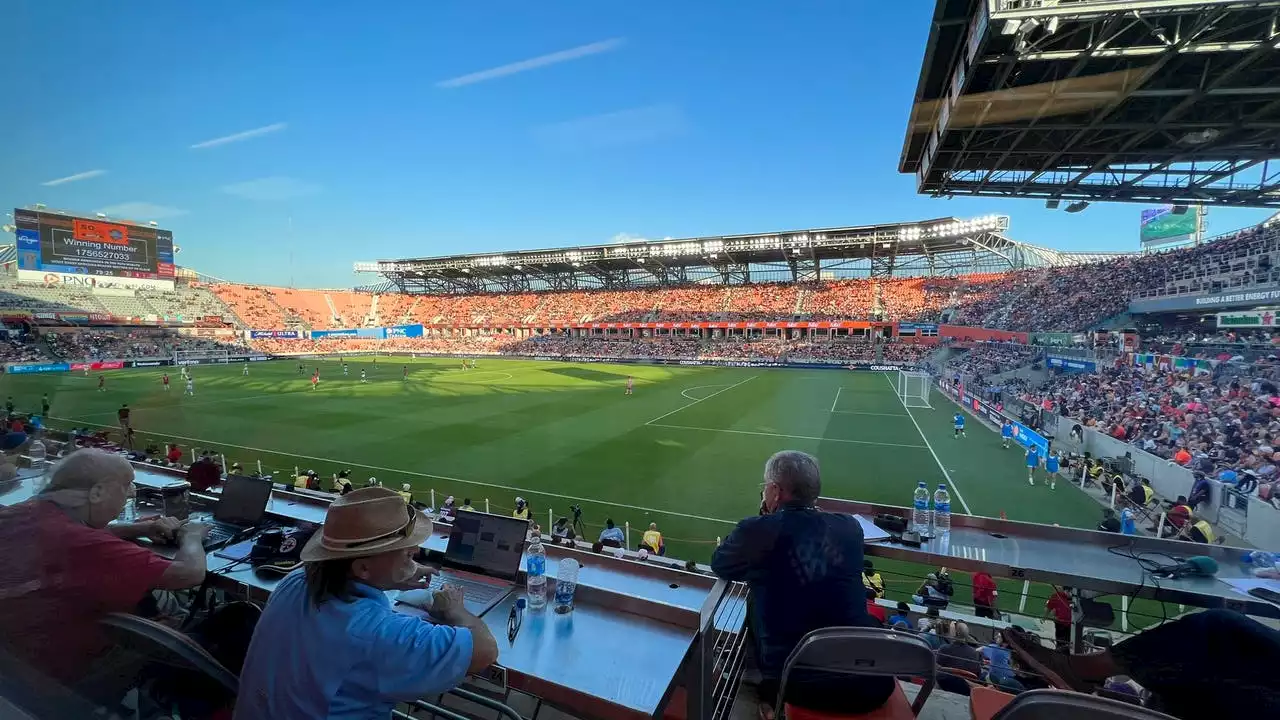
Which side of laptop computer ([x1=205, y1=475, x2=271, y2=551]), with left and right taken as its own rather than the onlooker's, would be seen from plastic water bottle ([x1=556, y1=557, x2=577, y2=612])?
left

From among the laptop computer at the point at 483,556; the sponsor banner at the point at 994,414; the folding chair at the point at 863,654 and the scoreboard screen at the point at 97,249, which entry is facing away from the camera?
the folding chair

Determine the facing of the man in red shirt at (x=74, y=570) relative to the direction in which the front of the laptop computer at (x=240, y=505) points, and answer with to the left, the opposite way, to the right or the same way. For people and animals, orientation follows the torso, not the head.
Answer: the opposite way

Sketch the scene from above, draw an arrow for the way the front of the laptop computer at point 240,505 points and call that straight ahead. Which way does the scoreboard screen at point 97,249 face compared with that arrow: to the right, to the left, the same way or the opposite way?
to the left

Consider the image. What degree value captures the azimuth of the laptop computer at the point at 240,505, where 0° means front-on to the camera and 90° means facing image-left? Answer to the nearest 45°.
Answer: approximately 45°

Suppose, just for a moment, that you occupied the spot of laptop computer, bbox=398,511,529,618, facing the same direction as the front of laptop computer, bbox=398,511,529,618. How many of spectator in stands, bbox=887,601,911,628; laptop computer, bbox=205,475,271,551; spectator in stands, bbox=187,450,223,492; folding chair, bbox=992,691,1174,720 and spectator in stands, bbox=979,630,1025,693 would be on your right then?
2

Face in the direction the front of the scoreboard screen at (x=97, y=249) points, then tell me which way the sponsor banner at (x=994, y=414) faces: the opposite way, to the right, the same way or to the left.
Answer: the opposite way

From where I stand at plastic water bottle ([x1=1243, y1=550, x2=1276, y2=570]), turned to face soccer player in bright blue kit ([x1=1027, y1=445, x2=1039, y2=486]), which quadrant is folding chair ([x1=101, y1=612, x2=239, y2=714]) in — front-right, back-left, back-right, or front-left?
back-left

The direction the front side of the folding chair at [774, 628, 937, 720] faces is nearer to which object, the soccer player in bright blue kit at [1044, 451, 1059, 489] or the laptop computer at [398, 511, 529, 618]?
the soccer player in bright blue kit

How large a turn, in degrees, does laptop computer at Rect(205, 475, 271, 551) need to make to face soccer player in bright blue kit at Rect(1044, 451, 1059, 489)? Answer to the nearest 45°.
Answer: approximately 135° to its left

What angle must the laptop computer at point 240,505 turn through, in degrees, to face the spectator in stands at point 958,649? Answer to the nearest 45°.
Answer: approximately 90° to its left

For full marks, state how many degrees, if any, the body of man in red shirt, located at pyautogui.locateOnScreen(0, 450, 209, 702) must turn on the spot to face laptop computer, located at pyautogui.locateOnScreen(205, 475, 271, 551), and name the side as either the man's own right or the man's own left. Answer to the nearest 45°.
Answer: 0° — they already face it

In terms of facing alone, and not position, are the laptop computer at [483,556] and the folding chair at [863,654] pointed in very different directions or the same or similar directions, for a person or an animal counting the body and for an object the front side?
very different directions

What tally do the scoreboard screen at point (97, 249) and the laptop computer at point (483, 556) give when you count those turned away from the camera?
0

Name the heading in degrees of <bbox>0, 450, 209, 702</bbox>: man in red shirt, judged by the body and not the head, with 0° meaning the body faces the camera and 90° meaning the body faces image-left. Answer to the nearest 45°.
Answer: approximately 225°
